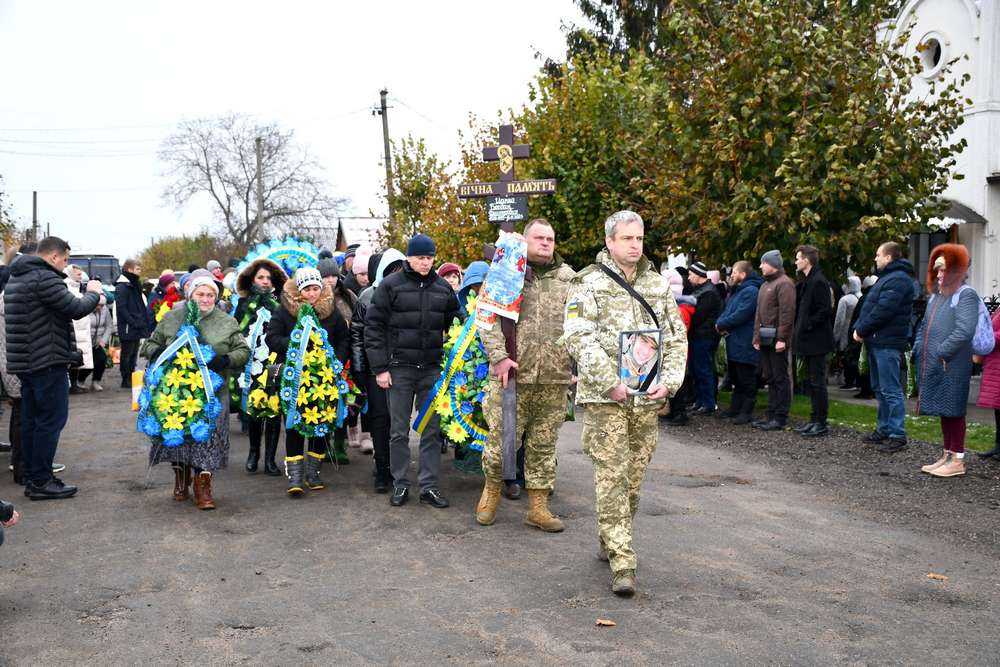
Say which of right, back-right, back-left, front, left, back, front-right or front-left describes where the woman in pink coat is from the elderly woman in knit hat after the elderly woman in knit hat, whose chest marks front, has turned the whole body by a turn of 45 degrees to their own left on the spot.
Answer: front-left

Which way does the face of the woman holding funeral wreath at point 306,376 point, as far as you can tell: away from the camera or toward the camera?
toward the camera

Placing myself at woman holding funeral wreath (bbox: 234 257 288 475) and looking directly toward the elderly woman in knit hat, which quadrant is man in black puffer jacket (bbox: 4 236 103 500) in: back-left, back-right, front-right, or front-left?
front-right

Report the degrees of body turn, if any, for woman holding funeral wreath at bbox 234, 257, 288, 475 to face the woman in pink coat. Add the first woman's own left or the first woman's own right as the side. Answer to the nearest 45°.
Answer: approximately 90° to the first woman's own left

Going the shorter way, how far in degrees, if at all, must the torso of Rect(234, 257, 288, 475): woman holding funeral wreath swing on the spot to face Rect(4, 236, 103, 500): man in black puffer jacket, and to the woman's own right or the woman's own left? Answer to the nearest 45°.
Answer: approximately 45° to the woman's own right

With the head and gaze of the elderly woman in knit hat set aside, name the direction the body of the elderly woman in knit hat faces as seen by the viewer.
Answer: toward the camera

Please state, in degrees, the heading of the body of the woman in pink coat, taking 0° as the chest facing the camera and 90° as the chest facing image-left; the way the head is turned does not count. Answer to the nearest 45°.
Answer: approximately 90°

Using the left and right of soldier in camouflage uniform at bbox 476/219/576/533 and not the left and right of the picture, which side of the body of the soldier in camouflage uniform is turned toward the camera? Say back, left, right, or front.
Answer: front

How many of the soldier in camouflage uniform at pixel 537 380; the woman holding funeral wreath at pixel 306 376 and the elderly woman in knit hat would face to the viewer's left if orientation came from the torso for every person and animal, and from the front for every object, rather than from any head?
0

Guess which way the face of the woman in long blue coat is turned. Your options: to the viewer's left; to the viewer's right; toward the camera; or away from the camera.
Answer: to the viewer's left

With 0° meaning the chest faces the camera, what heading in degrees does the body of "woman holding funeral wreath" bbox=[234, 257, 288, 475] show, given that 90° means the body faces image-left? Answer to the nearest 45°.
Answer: approximately 0°
